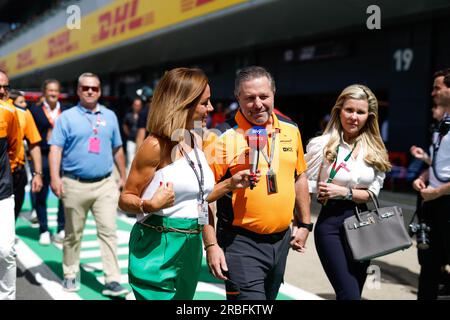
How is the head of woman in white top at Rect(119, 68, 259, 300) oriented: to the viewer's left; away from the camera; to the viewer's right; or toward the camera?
to the viewer's right

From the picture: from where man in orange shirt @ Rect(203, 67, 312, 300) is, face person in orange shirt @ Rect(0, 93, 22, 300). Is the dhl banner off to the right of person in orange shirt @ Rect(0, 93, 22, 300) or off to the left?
right

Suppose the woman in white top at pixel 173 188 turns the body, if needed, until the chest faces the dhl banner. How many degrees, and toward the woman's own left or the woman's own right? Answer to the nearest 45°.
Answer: approximately 135° to the woman's own left

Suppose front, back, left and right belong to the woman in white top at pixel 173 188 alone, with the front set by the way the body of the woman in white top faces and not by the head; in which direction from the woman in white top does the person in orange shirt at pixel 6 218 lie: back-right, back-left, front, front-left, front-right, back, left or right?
back

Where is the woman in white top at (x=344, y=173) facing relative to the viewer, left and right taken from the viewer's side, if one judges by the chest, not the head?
facing the viewer and to the left of the viewer
